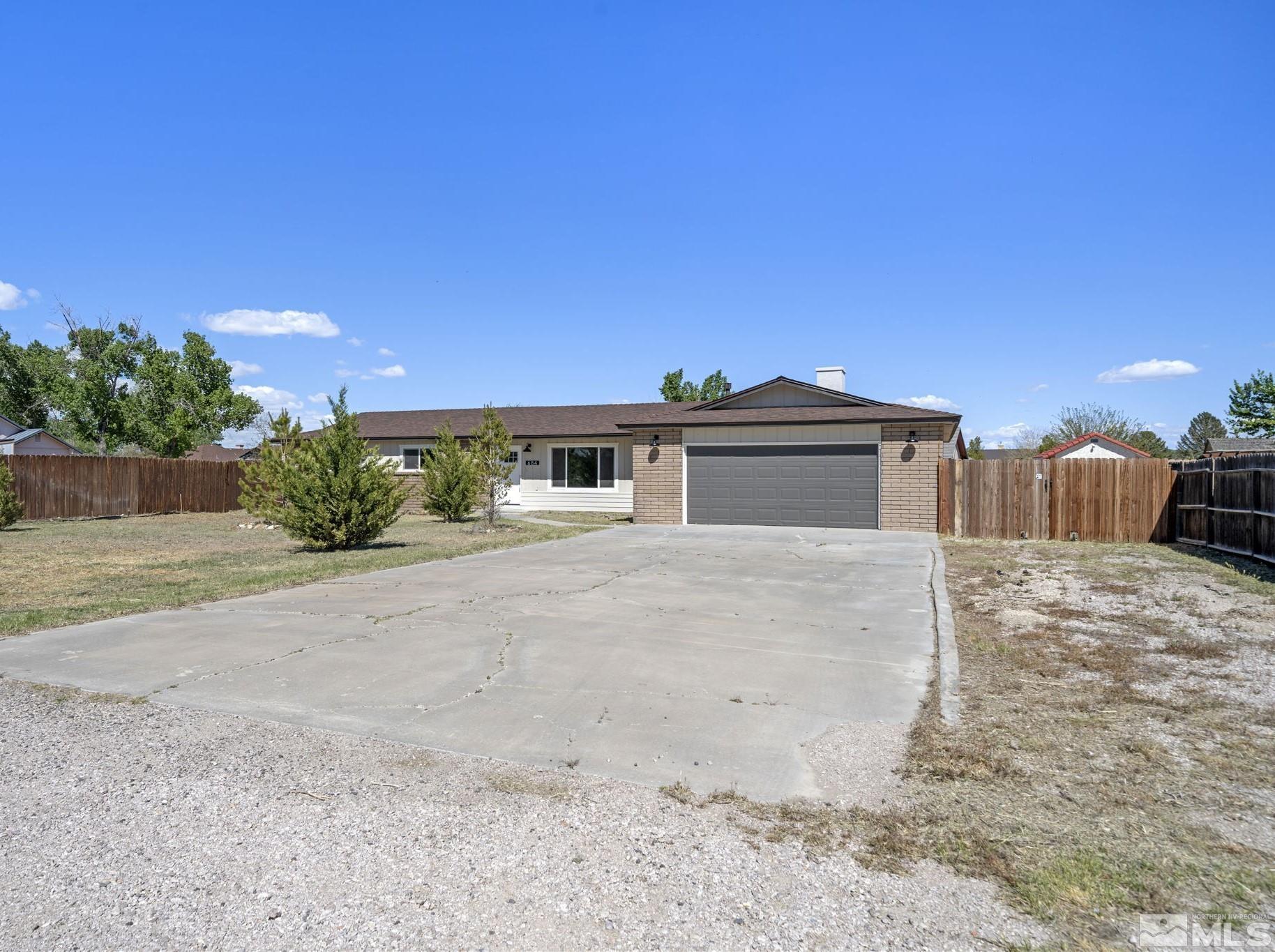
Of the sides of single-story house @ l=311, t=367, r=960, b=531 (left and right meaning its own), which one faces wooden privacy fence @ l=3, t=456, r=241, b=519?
right

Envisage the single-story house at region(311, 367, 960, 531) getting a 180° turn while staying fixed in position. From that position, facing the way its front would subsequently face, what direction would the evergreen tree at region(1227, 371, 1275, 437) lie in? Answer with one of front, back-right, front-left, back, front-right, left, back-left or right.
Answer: front-right

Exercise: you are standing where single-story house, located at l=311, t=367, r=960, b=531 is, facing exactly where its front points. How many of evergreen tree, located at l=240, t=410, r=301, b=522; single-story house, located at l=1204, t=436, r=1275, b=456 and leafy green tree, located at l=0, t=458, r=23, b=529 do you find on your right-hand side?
2

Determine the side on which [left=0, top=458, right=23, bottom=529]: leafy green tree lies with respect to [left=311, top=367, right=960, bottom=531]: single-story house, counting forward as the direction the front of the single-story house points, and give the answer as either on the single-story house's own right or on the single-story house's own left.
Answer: on the single-story house's own right

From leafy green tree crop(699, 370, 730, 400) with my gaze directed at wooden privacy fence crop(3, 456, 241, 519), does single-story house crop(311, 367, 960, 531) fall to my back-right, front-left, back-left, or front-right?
front-left

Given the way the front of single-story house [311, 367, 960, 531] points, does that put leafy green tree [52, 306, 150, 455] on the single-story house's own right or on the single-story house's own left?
on the single-story house's own right

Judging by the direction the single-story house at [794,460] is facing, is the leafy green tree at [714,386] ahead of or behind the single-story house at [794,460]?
behind

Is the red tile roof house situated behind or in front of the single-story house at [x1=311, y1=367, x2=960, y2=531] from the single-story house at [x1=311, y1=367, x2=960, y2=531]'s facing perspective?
behind

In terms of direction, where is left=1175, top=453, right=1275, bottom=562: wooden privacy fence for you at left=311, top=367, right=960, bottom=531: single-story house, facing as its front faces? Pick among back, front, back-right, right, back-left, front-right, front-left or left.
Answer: front-left

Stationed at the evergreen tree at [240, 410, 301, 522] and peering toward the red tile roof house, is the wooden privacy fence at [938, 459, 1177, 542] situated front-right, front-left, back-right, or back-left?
front-right

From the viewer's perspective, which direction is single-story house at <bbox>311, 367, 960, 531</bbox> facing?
toward the camera

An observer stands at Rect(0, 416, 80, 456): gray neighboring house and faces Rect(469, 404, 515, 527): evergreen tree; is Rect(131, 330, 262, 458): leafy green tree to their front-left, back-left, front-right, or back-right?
front-left

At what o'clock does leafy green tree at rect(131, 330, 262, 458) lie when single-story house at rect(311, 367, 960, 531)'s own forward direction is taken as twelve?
The leafy green tree is roughly at 4 o'clock from the single-story house.
